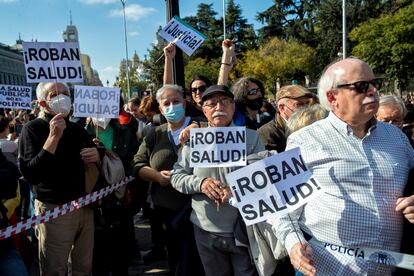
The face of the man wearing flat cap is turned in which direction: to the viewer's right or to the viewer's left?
to the viewer's right

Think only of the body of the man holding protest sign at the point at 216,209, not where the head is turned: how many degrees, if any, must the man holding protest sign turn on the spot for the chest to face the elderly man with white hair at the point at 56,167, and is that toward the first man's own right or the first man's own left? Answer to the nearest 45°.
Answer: approximately 90° to the first man's own right

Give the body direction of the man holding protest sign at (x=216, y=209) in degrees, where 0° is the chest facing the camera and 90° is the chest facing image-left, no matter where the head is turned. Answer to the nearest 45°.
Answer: approximately 0°

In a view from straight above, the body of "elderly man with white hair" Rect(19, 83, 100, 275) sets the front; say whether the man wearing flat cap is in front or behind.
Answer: in front
